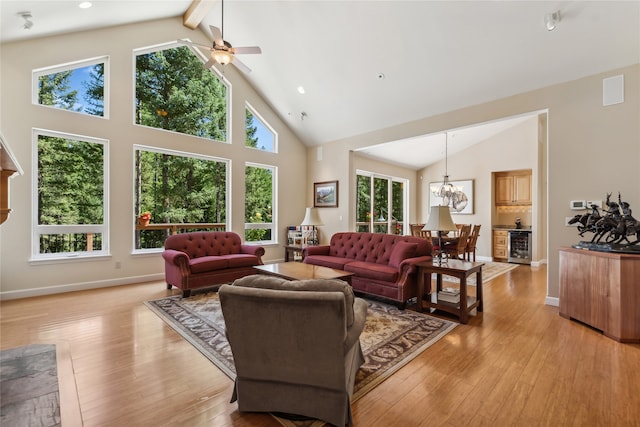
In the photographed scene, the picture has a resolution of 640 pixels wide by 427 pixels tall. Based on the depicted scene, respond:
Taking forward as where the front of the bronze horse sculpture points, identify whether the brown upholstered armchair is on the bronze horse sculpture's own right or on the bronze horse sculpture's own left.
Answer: on the bronze horse sculpture's own left

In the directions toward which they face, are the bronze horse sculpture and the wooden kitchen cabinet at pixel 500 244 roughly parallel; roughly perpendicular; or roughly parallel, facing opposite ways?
roughly perpendicular

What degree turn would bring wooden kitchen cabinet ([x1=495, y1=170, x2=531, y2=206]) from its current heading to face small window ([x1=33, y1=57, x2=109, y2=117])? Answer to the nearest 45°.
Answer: approximately 45° to its right

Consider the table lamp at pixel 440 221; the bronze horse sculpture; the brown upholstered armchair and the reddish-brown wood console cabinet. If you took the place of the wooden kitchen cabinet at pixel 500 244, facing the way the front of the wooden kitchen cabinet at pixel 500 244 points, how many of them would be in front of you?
4

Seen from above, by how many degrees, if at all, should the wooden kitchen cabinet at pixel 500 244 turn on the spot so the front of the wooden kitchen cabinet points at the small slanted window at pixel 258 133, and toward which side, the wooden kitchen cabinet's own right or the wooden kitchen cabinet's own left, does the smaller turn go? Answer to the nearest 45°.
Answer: approximately 45° to the wooden kitchen cabinet's own right

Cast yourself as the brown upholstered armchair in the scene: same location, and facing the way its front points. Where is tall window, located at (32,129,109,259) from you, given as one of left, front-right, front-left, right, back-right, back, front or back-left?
front-left

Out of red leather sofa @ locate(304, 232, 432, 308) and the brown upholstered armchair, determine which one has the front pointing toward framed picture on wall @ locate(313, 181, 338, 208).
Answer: the brown upholstered armchair

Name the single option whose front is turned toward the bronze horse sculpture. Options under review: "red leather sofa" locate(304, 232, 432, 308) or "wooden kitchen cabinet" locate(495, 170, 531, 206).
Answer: the wooden kitchen cabinet

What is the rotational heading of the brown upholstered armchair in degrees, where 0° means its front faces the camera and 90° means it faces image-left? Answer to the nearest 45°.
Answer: approximately 180°

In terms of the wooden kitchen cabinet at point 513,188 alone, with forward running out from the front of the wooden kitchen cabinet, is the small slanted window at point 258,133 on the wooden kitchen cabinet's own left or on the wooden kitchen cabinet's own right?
on the wooden kitchen cabinet's own right
